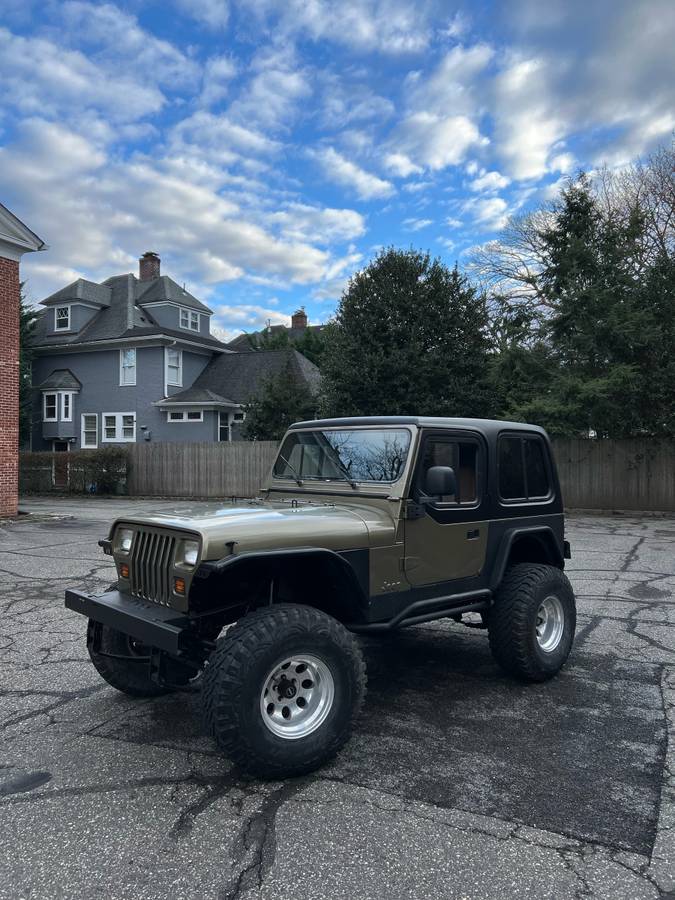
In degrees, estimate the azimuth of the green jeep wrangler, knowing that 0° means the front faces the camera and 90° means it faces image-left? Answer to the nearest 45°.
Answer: approximately 45°

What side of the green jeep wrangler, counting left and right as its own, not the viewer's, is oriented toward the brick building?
right

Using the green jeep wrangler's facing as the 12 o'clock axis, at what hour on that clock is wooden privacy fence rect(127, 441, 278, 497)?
The wooden privacy fence is roughly at 4 o'clock from the green jeep wrangler.

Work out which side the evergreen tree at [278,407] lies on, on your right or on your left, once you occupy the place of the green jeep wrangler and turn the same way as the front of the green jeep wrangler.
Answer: on your right

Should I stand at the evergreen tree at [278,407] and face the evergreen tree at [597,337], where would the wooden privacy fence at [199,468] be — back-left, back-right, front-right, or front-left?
back-right

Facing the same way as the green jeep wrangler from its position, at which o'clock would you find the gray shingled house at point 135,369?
The gray shingled house is roughly at 4 o'clock from the green jeep wrangler.

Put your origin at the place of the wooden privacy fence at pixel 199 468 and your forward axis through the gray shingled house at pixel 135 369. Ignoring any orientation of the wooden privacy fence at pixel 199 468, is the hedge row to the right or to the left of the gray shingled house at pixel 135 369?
left

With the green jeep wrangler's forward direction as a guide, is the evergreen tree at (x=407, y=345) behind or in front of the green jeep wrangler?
behind

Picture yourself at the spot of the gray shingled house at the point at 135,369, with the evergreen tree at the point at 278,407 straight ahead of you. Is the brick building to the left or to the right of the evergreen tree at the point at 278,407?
right

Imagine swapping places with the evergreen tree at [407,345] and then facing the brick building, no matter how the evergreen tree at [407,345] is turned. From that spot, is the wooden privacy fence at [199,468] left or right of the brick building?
right

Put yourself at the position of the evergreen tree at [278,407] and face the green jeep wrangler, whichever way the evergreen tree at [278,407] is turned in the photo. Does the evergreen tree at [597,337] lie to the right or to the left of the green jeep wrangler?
left
